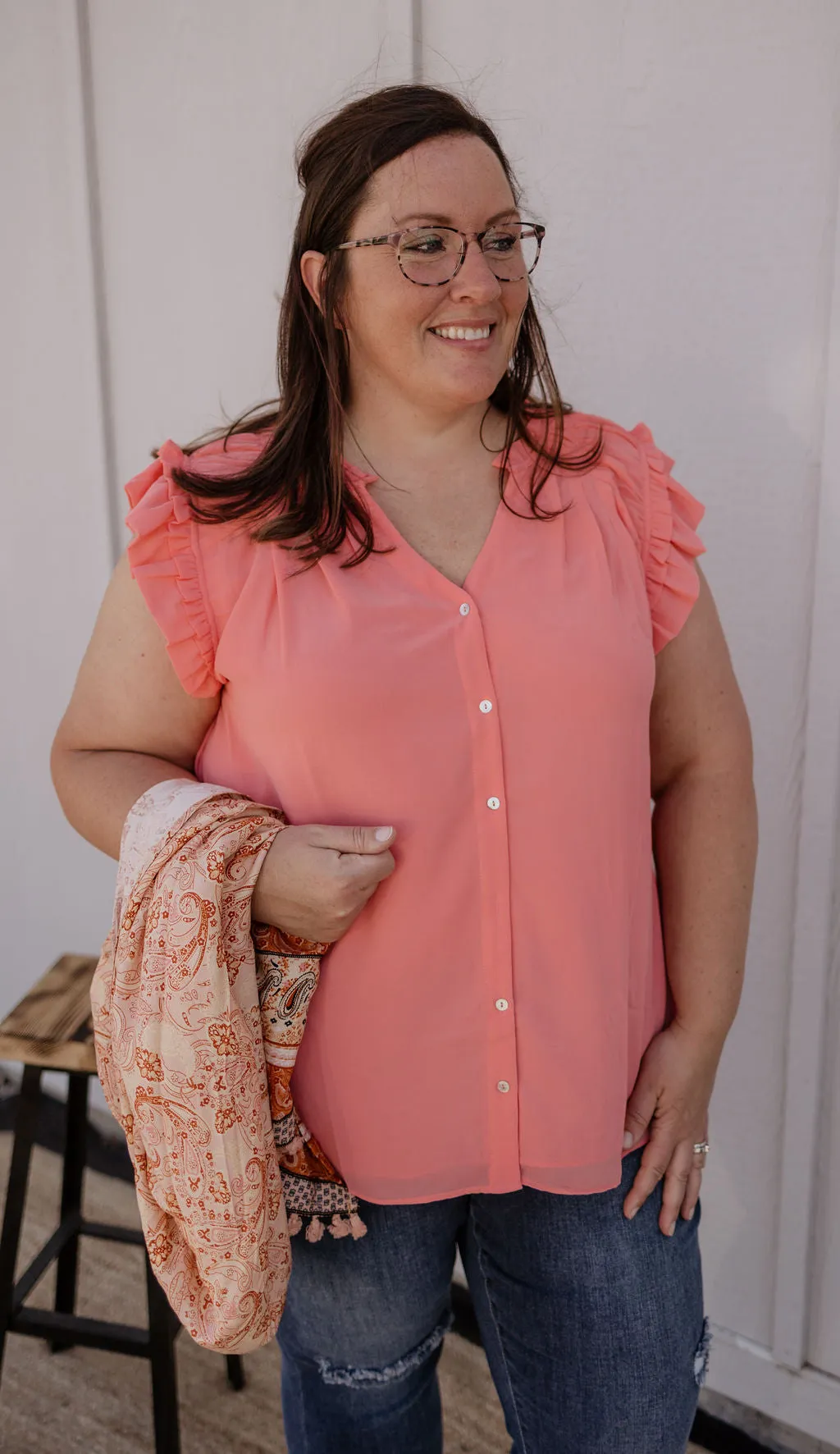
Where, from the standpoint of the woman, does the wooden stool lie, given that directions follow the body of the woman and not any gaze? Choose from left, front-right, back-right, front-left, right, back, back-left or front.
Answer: back-right

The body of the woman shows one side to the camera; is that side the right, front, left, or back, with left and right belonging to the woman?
front

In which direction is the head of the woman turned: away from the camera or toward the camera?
toward the camera
